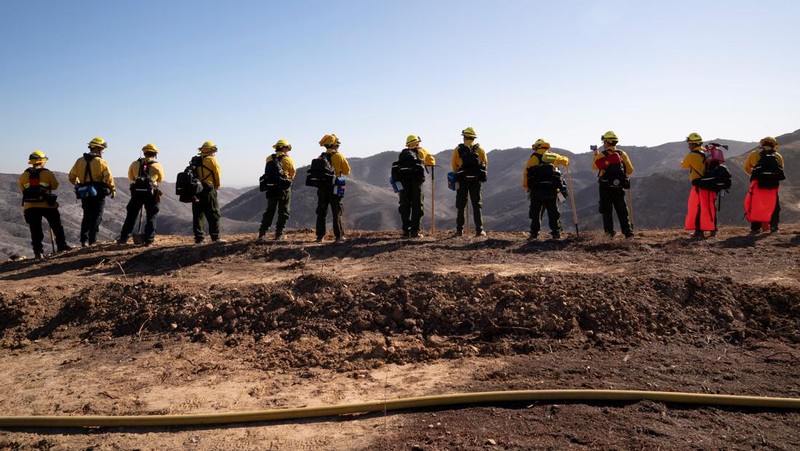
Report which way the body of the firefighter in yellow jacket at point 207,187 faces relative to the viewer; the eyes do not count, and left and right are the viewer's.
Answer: facing away from the viewer and to the right of the viewer

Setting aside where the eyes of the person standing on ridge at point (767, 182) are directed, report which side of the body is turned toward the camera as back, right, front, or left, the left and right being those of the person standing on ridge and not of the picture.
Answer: back

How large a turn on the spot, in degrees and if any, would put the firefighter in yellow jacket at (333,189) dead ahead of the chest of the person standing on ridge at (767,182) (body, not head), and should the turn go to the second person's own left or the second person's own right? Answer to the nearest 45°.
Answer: approximately 135° to the second person's own left

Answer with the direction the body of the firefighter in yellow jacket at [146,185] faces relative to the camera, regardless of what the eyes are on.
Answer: away from the camera

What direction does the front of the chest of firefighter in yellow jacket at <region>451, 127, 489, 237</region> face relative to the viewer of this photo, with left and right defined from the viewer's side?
facing away from the viewer

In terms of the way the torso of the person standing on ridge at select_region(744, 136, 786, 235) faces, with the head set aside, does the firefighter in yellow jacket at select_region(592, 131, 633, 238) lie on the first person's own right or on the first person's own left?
on the first person's own left

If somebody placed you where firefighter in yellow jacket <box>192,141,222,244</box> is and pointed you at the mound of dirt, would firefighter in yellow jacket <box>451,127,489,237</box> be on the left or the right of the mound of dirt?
left

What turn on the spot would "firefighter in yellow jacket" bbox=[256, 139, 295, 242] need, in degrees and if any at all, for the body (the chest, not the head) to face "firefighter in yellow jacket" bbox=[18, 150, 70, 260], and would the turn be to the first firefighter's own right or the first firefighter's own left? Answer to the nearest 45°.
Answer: approximately 135° to the first firefighter's own left
